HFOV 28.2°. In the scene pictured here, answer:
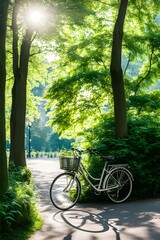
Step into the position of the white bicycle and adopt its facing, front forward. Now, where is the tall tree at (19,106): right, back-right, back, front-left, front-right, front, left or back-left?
right

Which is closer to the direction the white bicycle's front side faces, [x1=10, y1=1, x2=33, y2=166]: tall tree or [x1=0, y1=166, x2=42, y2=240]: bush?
the bush

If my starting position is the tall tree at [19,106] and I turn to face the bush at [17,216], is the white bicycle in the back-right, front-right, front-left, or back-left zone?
front-left

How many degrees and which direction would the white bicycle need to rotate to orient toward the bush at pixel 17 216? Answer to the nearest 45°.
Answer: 0° — it already faces it

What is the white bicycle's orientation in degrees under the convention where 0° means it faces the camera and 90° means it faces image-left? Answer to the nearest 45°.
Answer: approximately 45°

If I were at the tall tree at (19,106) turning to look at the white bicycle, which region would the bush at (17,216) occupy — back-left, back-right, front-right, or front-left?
front-right
